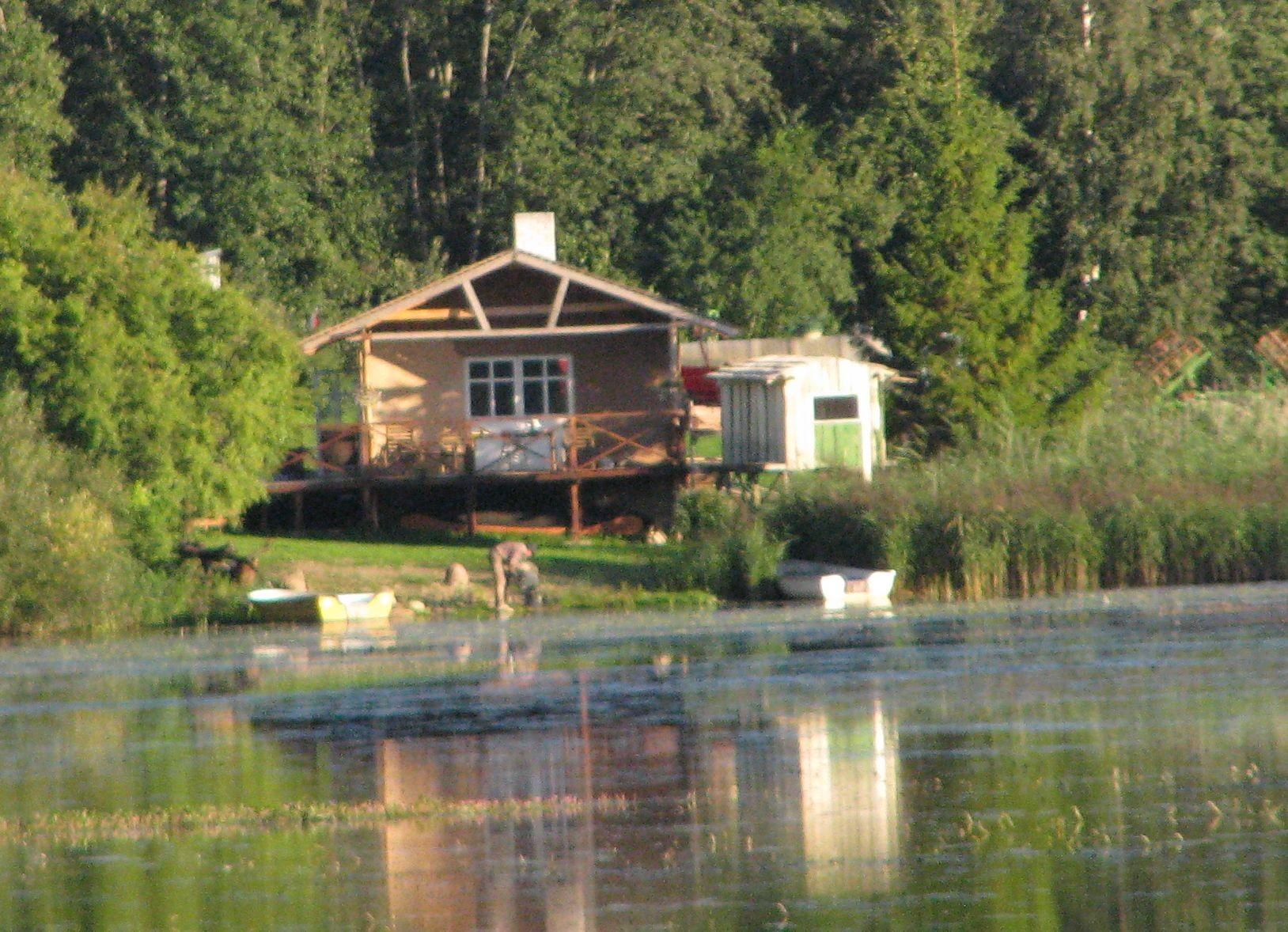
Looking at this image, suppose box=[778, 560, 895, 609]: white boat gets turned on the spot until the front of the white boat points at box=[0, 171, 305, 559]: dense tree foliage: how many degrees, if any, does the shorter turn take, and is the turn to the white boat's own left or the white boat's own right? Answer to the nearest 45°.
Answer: approximately 45° to the white boat's own left

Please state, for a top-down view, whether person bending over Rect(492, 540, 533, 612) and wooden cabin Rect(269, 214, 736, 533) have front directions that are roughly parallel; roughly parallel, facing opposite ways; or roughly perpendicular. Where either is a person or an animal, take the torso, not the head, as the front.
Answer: roughly perpendicular

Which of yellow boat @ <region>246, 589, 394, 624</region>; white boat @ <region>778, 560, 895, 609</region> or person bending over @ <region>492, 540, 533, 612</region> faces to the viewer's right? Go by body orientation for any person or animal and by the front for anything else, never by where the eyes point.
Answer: the person bending over

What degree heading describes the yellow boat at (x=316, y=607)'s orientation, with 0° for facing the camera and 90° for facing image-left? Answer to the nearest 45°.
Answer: approximately 135°

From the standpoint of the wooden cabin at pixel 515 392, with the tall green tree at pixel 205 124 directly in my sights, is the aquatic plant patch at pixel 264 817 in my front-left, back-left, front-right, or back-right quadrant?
back-left

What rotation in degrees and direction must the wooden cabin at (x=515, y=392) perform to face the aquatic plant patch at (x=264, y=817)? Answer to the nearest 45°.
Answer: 0° — it already faces it

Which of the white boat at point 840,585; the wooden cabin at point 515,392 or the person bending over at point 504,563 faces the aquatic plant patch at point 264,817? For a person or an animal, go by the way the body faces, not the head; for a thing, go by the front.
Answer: the wooden cabin

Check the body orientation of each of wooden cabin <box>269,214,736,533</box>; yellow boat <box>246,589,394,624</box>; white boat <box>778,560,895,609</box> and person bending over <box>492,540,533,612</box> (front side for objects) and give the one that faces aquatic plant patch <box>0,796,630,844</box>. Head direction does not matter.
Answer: the wooden cabin

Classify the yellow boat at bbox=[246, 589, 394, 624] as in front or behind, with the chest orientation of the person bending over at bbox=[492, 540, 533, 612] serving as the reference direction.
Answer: behind

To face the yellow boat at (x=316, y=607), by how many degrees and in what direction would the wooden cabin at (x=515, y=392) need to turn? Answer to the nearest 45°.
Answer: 0° — it already faces it

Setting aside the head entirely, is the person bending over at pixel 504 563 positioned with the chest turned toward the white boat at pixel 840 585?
yes

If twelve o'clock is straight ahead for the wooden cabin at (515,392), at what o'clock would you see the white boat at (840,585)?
The white boat is roughly at 11 o'clock from the wooden cabin.
